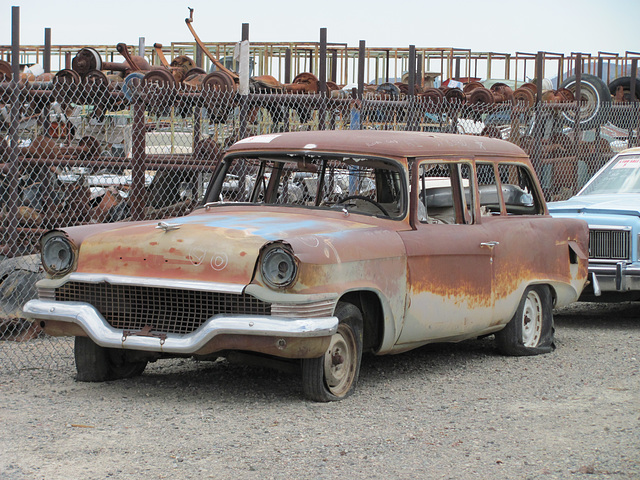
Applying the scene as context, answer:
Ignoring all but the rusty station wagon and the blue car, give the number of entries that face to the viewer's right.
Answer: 0

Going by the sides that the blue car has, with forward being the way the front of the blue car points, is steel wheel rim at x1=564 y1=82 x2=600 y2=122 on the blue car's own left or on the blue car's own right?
on the blue car's own right

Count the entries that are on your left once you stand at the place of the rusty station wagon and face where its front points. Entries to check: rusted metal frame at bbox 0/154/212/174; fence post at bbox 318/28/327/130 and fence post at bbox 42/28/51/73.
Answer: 0

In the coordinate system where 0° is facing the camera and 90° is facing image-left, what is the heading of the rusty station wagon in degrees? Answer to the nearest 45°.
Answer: approximately 45°

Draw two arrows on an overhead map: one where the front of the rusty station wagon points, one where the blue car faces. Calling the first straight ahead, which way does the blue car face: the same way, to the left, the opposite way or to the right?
the same way

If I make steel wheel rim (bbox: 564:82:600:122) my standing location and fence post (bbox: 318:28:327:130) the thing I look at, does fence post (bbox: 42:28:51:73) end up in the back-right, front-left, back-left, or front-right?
front-right

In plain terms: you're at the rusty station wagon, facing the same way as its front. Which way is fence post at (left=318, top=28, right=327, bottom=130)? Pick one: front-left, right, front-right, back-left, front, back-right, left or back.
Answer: back-right

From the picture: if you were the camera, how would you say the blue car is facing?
facing the viewer and to the left of the viewer
